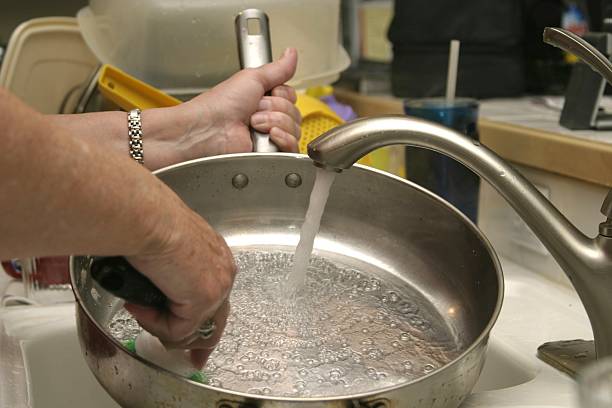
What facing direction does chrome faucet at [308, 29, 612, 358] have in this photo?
to the viewer's left

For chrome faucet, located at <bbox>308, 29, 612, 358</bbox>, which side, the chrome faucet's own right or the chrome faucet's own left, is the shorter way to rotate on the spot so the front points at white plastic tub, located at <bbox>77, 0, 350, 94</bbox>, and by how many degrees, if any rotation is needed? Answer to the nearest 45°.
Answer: approximately 45° to the chrome faucet's own right

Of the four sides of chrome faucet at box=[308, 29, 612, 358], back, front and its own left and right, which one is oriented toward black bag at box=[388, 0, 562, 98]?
right
